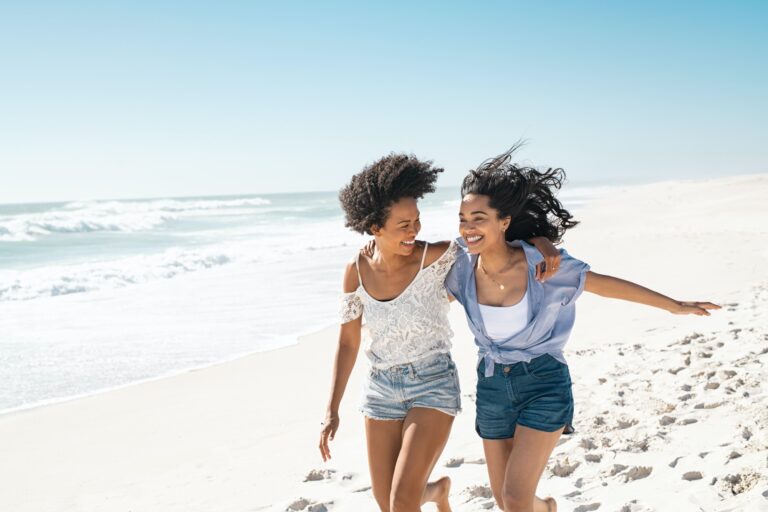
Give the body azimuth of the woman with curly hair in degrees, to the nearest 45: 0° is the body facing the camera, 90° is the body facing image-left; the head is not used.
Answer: approximately 0°

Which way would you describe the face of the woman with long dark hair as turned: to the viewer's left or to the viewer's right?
to the viewer's left

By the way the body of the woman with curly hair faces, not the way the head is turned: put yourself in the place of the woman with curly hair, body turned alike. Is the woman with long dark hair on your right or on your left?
on your left
